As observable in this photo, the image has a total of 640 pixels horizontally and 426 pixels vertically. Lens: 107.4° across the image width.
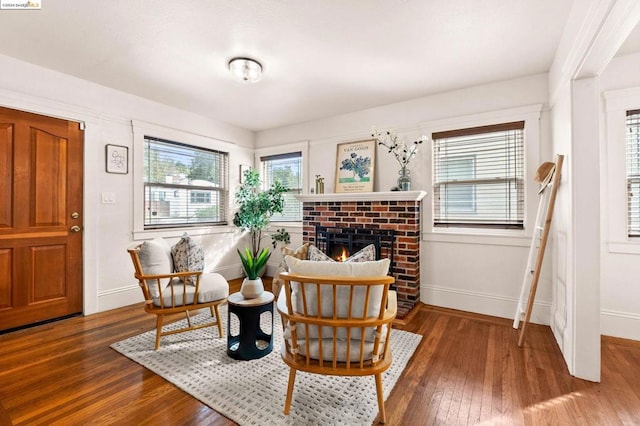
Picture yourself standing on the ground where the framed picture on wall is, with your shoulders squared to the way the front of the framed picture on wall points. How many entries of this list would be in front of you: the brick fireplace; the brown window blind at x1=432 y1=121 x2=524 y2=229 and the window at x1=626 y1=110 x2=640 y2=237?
3

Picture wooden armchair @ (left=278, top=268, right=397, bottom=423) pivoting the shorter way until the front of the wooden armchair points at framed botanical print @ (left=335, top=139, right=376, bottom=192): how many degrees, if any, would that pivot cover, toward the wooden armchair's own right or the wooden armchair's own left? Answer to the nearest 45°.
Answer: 0° — it already faces it

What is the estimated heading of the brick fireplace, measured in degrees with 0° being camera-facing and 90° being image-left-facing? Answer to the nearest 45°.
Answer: approximately 45°

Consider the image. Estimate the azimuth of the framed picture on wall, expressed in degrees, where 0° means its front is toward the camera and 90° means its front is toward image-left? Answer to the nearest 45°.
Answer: approximately 315°

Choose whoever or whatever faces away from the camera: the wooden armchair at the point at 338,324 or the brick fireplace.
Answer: the wooden armchair

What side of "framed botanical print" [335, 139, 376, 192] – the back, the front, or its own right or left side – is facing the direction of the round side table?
front

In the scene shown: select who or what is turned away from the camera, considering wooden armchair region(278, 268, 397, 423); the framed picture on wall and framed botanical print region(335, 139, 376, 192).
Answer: the wooden armchair

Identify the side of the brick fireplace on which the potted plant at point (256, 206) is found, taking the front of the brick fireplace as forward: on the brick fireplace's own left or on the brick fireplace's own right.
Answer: on the brick fireplace's own right

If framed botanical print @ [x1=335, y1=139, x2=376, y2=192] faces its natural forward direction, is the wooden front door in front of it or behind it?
in front

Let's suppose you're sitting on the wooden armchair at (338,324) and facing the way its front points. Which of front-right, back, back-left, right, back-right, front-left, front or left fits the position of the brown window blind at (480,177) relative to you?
front-right

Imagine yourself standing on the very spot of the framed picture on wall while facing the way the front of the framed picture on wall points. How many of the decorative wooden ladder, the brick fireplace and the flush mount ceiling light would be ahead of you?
3

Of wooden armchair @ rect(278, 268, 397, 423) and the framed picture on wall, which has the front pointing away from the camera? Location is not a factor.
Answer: the wooden armchair

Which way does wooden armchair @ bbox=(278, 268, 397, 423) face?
away from the camera

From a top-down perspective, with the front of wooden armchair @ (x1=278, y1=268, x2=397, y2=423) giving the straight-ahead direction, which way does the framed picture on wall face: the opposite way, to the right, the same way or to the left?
to the right

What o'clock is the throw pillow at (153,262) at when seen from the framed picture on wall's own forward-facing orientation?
The throw pillow is roughly at 1 o'clock from the framed picture on wall.

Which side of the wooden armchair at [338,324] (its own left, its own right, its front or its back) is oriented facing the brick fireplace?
front

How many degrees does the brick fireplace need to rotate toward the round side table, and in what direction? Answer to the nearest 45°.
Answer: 0° — it already faces it

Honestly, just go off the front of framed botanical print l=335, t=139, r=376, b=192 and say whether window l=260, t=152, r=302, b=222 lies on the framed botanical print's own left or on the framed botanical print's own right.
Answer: on the framed botanical print's own right
